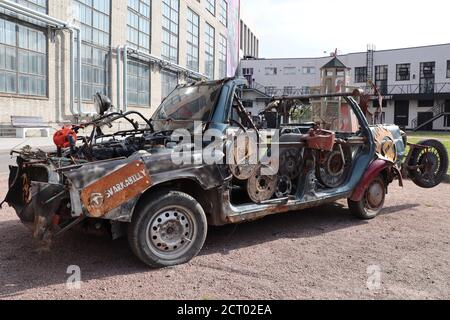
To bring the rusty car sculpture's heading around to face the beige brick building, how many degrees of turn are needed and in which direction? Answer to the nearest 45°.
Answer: approximately 135° to its right
